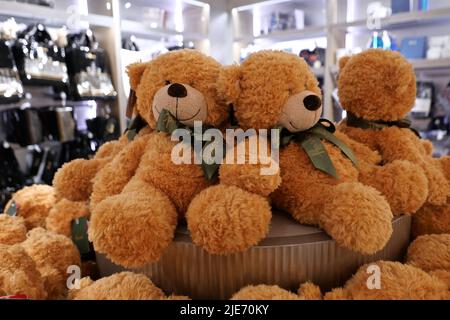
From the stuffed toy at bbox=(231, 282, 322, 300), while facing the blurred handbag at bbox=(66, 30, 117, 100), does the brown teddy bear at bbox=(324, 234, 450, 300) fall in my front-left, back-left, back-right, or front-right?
back-right

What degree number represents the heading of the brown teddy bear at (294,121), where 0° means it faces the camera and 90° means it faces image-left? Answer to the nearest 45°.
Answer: approximately 315°

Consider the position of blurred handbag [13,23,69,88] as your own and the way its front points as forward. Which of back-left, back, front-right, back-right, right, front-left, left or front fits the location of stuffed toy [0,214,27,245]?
front-right

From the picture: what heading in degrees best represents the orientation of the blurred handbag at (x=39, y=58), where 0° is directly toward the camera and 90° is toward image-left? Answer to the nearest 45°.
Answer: approximately 315°
